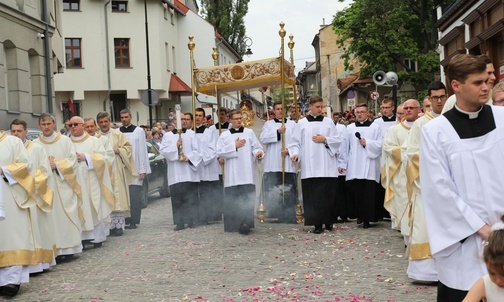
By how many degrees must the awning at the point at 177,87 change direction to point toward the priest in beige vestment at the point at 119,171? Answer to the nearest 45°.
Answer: approximately 90° to its right

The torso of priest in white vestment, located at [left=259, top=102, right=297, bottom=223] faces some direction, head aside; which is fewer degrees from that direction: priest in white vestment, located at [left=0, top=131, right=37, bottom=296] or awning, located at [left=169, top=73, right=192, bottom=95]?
the priest in white vestment

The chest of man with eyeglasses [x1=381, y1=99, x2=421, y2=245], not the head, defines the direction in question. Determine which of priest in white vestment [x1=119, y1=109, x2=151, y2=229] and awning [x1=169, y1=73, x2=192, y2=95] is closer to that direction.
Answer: the priest in white vestment

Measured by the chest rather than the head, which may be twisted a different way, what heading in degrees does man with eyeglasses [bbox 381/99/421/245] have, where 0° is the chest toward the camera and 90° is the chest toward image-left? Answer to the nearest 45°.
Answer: approximately 45°
